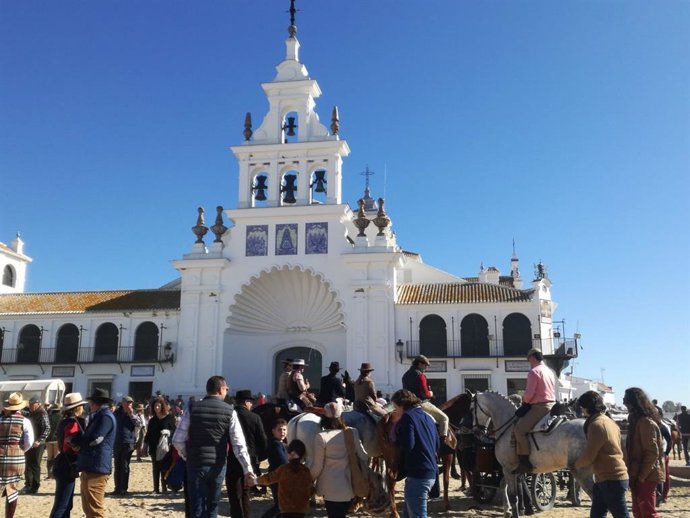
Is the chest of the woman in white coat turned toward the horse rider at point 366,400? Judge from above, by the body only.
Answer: yes

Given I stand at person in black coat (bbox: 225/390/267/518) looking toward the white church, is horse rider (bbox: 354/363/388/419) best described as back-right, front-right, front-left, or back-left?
front-right

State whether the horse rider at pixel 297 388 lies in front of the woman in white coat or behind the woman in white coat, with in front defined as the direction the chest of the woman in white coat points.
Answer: in front

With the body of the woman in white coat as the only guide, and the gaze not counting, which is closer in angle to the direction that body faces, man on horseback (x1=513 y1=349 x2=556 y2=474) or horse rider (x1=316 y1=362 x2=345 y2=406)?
the horse rider

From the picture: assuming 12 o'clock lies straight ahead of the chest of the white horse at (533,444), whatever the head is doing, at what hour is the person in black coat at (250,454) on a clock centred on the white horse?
The person in black coat is roughly at 11 o'clock from the white horse.

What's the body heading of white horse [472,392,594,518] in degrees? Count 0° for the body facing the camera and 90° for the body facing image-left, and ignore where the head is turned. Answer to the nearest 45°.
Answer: approximately 90°

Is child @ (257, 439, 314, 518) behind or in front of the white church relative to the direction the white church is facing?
in front

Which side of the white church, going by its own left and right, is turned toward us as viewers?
front

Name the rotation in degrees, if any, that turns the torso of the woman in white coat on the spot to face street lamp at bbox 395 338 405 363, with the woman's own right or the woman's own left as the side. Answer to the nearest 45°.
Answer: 0° — they already face it

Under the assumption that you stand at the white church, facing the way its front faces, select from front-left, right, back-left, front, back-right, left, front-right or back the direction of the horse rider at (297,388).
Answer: front

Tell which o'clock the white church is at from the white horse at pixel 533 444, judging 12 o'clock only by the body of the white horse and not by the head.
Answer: The white church is roughly at 2 o'clock from the white horse.

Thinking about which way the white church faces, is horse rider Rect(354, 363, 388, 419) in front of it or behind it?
in front

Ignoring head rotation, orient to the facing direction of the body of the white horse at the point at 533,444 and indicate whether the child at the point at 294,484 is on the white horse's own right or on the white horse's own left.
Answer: on the white horse's own left

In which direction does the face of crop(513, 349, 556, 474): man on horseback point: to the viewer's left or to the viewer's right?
to the viewer's left

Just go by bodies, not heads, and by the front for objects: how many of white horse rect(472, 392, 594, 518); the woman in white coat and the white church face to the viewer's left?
1

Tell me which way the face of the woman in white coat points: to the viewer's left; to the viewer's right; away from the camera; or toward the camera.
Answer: away from the camera

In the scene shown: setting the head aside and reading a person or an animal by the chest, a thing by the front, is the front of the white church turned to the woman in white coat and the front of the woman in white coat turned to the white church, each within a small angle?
yes

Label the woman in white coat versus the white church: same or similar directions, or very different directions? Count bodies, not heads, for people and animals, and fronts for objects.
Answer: very different directions

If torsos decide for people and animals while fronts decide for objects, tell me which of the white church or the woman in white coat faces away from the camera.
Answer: the woman in white coat
